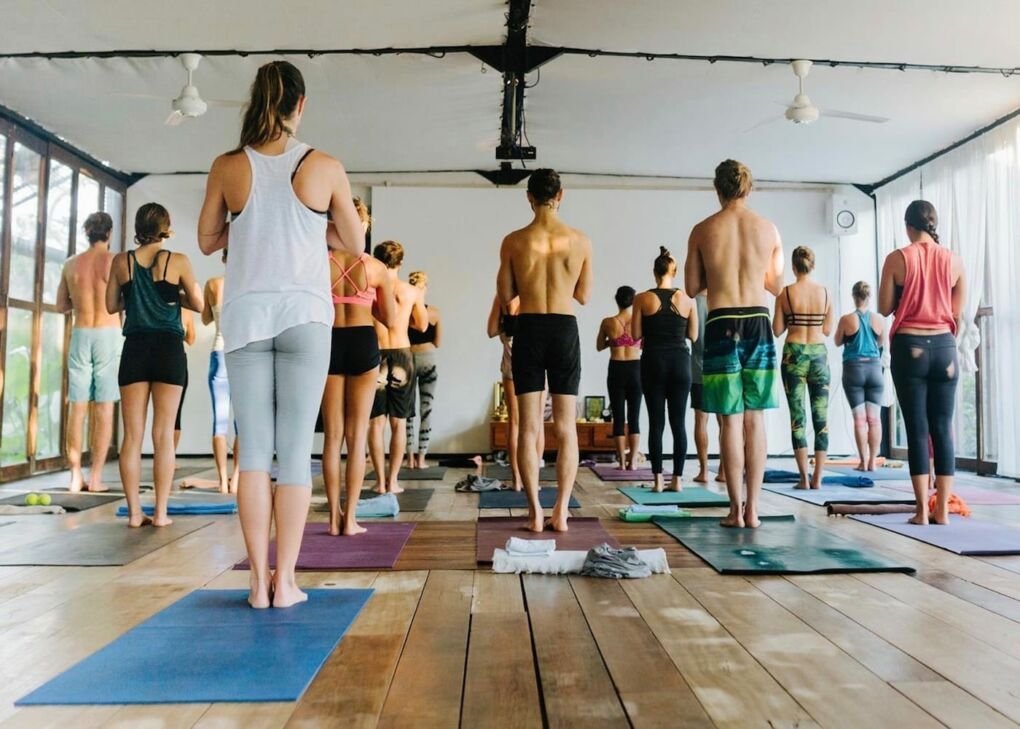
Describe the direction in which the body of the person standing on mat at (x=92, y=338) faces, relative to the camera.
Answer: away from the camera

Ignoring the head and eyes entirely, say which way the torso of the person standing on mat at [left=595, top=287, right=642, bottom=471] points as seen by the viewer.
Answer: away from the camera

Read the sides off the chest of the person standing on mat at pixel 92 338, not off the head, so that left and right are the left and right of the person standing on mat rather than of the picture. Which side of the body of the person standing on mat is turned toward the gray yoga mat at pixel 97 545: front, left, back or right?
back

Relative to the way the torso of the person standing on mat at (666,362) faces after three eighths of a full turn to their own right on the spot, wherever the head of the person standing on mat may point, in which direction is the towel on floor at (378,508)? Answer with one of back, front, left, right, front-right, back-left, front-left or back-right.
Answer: right

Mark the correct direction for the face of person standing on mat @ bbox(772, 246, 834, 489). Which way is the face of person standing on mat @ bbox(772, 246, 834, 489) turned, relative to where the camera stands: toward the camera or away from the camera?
away from the camera

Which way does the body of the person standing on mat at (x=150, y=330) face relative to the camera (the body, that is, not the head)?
away from the camera

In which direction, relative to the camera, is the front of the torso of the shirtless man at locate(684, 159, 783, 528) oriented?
away from the camera

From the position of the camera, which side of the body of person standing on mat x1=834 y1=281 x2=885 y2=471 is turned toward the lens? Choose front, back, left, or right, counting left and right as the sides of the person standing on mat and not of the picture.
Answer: back

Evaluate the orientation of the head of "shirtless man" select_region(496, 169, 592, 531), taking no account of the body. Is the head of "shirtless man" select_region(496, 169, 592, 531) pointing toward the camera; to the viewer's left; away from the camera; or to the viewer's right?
away from the camera

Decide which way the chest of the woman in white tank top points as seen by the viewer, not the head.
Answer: away from the camera

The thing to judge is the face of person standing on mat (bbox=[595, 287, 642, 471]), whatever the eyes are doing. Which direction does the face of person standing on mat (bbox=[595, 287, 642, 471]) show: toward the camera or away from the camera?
away from the camera

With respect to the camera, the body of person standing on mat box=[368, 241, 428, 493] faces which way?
away from the camera

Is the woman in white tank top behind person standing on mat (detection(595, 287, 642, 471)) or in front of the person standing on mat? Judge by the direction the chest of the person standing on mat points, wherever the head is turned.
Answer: behind

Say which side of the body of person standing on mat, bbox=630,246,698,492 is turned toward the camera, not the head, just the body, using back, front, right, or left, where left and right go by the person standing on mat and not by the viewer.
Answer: back

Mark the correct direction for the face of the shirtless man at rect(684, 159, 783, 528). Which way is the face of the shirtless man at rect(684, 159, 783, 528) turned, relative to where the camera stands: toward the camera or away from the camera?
away from the camera

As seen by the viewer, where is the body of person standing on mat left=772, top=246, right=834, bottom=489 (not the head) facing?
away from the camera

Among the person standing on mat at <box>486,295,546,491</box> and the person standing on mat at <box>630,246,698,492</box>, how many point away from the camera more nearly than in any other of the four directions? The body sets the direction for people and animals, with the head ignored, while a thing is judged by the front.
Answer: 2

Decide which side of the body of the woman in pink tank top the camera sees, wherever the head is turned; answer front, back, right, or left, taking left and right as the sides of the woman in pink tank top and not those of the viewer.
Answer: back

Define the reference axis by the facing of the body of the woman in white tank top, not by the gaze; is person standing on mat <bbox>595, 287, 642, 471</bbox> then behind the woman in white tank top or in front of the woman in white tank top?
in front
